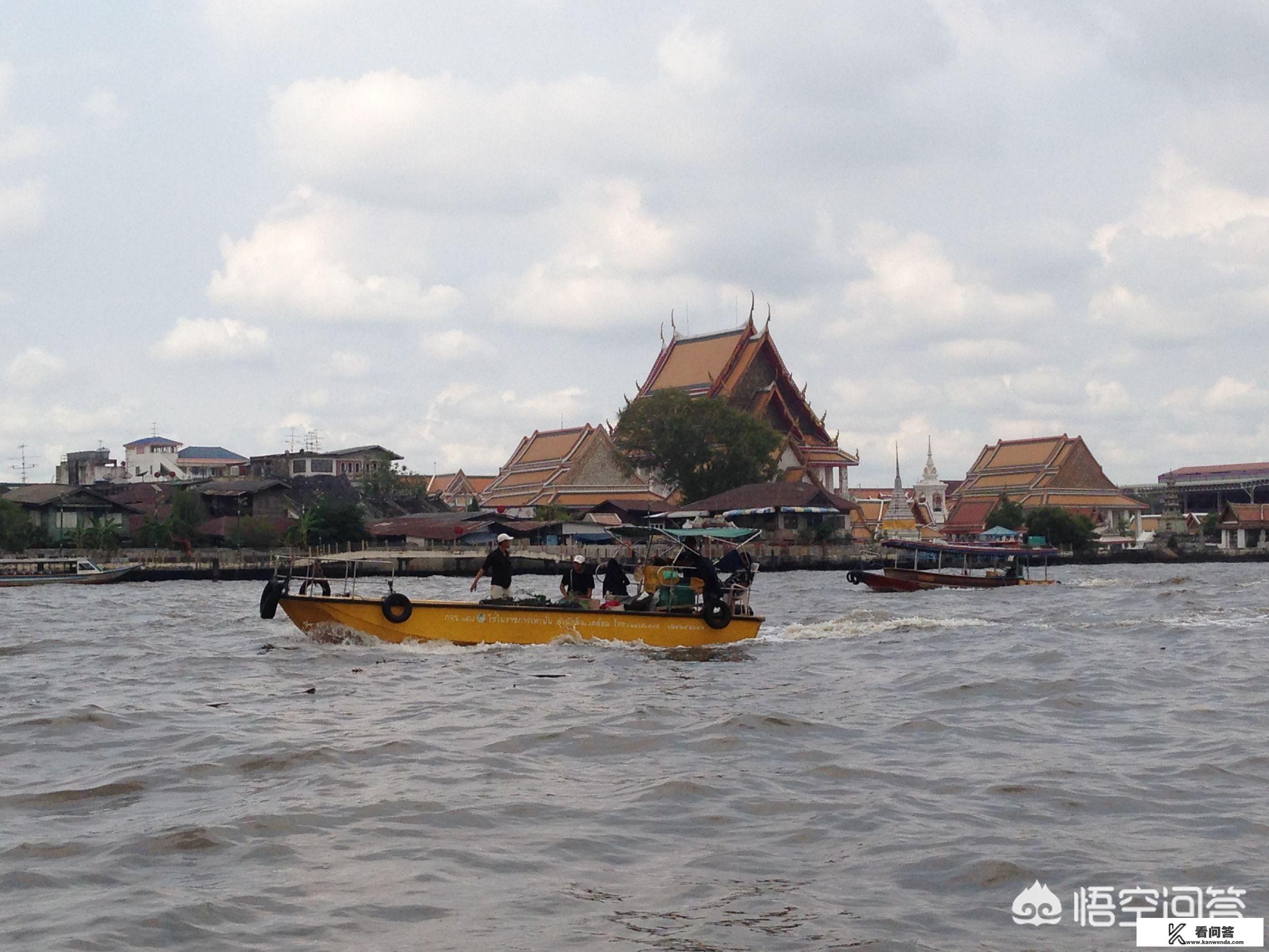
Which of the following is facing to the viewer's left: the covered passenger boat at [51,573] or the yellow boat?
the yellow boat

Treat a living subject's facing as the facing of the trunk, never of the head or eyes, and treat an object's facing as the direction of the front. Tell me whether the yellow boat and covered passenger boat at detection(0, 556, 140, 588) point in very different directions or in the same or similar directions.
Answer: very different directions

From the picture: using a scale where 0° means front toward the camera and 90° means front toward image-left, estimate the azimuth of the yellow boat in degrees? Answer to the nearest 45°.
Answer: approximately 90°

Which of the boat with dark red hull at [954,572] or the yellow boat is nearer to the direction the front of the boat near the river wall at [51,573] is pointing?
the boat with dark red hull

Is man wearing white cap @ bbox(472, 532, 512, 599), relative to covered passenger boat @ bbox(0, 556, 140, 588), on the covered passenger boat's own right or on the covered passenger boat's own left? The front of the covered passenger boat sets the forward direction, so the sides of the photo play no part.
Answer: on the covered passenger boat's own right

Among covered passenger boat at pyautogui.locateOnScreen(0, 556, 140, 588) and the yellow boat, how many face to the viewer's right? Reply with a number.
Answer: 1

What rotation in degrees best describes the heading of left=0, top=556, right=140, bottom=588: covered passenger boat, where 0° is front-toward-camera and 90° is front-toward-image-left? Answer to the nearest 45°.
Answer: approximately 270°

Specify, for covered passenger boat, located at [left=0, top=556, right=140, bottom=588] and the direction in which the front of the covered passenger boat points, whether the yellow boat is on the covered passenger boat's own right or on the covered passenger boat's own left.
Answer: on the covered passenger boat's own right

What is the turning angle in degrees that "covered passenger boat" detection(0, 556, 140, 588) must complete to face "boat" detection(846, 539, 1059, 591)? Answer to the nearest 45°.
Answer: approximately 45° to its right

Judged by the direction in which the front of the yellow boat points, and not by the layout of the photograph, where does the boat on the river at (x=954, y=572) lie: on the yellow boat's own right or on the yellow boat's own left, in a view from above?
on the yellow boat's own right
